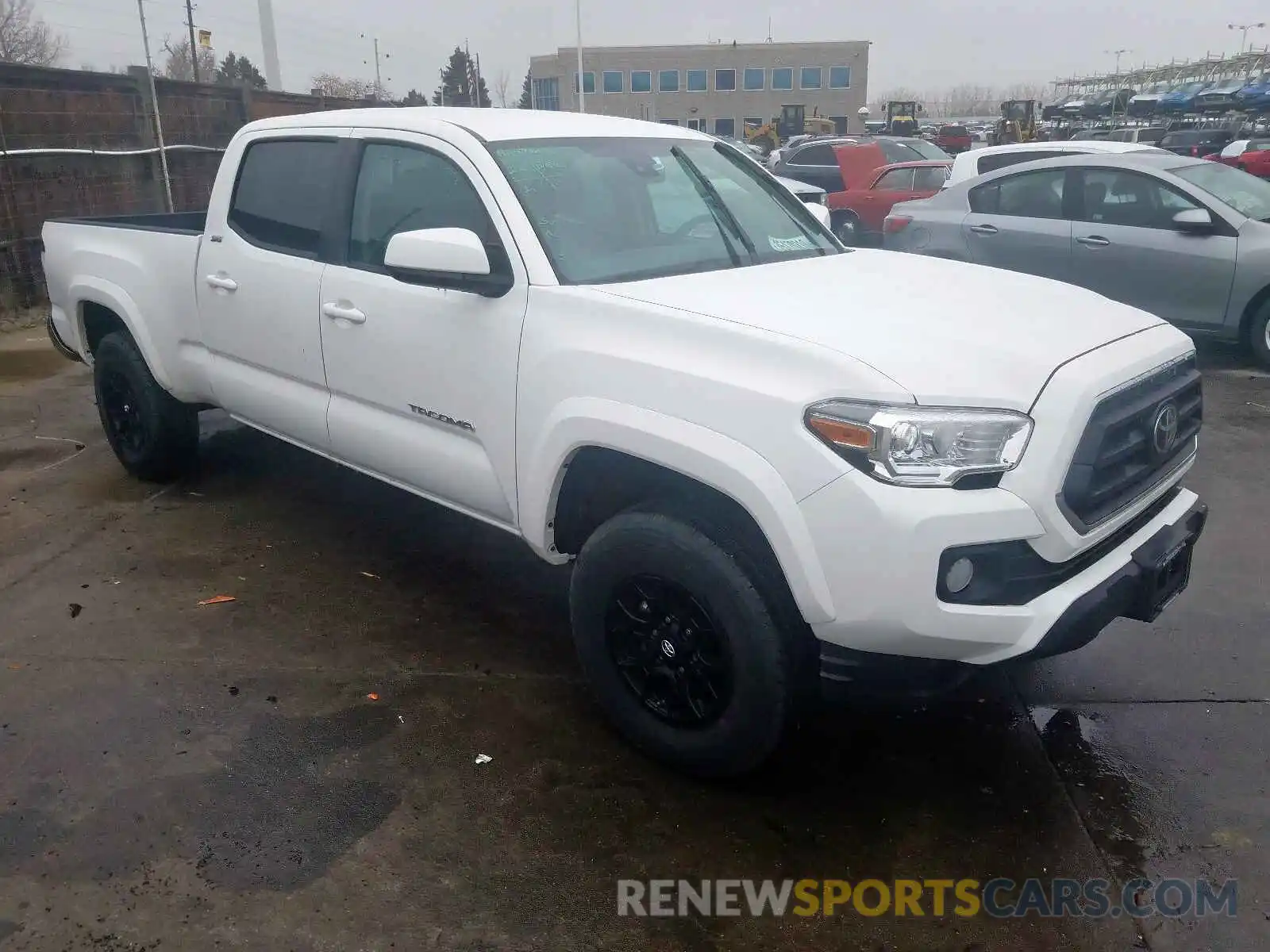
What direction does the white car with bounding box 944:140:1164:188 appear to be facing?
to the viewer's right

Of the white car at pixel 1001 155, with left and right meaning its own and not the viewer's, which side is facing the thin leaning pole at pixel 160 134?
back

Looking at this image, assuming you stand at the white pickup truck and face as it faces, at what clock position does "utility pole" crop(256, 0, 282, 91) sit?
The utility pole is roughly at 7 o'clock from the white pickup truck.

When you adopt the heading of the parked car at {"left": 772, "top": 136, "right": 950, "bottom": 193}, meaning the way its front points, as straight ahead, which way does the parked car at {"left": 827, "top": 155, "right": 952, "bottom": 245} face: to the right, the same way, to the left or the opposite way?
the same way

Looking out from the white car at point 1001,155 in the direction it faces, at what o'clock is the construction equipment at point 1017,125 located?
The construction equipment is roughly at 9 o'clock from the white car.

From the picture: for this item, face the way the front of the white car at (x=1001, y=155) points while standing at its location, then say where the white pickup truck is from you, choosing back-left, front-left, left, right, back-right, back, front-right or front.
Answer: right

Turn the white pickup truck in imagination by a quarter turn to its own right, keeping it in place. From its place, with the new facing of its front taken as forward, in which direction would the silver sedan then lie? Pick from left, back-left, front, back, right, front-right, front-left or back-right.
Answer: back

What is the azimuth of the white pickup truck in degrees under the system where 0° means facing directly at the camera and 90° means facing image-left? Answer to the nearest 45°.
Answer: approximately 315°
